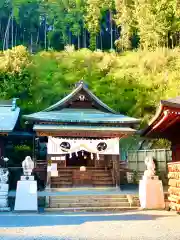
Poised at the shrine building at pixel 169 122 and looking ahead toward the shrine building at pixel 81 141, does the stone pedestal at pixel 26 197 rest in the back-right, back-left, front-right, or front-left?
front-left

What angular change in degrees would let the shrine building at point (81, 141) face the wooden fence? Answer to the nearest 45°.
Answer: approximately 135° to its left

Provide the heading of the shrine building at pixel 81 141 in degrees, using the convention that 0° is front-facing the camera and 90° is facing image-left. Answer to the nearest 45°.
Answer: approximately 0°

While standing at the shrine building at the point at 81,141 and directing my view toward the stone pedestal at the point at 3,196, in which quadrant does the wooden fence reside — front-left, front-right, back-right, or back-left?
back-left

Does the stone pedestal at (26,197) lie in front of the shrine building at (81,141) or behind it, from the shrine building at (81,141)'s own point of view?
in front

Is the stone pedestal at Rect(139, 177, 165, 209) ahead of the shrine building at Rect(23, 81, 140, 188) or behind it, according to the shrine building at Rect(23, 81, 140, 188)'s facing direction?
ahead

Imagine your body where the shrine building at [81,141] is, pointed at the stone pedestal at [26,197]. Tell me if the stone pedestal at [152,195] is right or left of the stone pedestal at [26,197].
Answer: left
